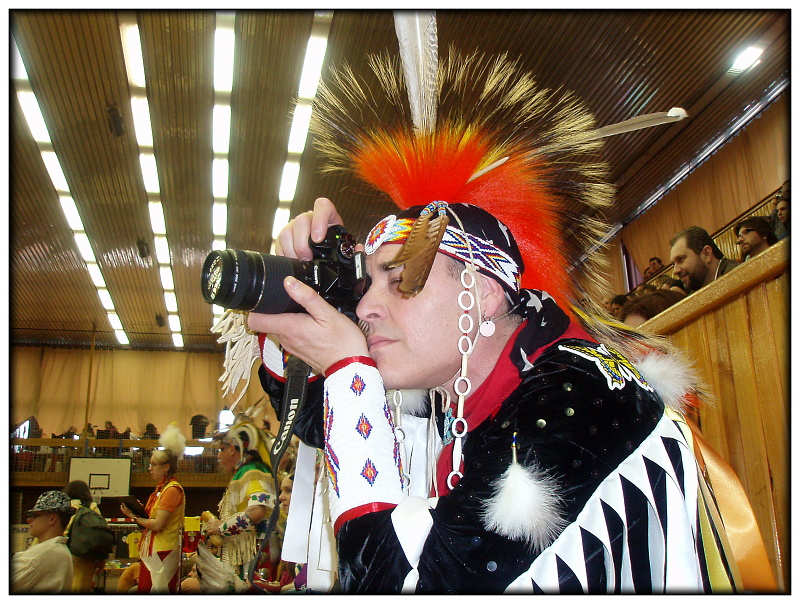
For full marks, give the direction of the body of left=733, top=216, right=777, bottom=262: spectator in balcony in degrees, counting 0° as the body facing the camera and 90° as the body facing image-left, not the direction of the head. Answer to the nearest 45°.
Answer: approximately 90°

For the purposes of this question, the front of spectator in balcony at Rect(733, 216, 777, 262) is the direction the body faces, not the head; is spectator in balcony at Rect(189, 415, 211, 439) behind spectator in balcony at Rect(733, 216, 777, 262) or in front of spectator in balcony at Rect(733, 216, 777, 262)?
in front

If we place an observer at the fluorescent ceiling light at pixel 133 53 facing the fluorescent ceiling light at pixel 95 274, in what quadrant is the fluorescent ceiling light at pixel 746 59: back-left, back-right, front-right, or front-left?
back-right

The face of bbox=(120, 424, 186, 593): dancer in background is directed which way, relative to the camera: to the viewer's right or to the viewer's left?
to the viewer's left

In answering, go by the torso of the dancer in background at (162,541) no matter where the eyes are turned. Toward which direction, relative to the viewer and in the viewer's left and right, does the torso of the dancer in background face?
facing to the left of the viewer

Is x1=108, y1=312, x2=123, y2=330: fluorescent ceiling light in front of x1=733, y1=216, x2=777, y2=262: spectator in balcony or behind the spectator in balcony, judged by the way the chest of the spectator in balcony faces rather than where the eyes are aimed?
in front
